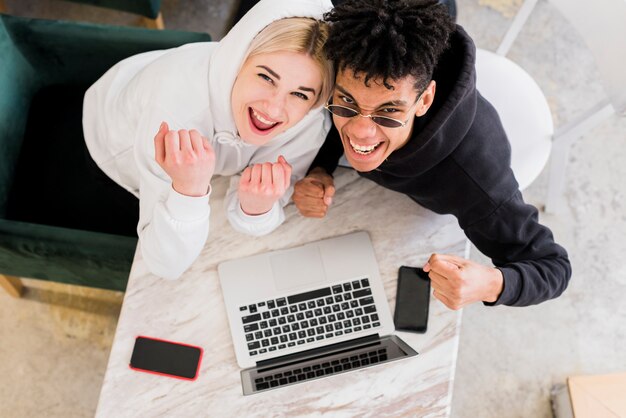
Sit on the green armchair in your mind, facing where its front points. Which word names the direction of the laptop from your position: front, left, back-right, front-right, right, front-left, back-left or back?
front-right

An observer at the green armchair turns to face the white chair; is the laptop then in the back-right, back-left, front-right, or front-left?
front-right

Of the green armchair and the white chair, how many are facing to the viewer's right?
1

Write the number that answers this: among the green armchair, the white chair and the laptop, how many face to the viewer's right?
1

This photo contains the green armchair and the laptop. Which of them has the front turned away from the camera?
the laptop

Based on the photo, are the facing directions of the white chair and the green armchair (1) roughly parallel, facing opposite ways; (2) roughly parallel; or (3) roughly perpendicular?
roughly parallel, facing opposite ways

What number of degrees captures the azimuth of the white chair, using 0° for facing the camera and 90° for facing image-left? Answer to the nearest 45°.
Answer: approximately 45°

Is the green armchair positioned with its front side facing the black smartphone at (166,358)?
no

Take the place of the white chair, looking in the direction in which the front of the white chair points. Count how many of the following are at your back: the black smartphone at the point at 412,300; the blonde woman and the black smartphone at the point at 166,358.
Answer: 0

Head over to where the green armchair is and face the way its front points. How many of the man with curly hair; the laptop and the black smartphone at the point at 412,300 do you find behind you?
0

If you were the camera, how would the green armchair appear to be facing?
facing to the right of the viewer

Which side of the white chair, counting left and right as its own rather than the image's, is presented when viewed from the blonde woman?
front

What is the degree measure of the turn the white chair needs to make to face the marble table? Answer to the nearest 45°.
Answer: approximately 45° to its left

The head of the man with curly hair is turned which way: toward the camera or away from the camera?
toward the camera

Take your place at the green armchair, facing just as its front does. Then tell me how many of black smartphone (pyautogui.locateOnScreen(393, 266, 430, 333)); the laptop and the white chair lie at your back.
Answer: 0

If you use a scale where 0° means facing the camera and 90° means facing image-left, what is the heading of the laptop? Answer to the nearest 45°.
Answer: approximately 180°

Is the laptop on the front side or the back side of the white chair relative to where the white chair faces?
on the front side

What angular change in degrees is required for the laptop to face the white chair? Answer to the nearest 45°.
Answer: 0° — it already faces it
